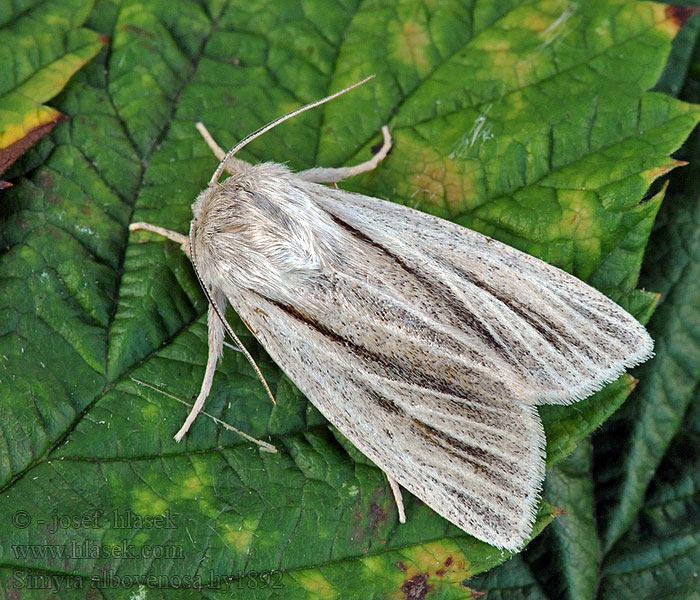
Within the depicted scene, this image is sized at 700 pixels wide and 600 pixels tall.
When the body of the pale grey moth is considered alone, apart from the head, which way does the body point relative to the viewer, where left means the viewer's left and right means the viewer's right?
facing away from the viewer and to the left of the viewer

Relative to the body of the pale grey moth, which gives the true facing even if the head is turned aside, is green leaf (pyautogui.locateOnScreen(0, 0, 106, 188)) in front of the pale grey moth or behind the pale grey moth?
in front
